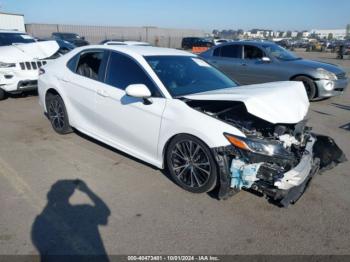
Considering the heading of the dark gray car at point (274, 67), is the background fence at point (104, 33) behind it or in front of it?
behind

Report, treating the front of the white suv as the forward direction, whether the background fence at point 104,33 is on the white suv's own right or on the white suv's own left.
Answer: on the white suv's own left

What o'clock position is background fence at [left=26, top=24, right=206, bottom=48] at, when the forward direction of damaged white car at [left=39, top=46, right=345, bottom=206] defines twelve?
The background fence is roughly at 7 o'clock from the damaged white car.

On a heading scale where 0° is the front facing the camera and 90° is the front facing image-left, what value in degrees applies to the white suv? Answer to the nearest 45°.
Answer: approximately 315°

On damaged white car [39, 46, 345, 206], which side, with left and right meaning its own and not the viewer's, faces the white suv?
back

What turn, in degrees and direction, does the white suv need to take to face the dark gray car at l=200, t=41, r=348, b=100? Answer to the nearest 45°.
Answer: approximately 45° to its left

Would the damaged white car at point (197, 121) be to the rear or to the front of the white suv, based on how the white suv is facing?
to the front

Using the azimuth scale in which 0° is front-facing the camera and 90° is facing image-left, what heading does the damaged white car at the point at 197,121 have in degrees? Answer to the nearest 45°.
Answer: approximately 315°
